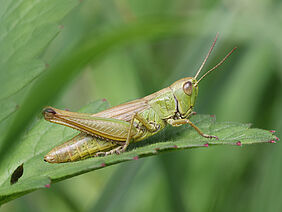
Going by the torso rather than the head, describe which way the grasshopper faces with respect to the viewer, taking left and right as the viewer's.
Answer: facing to the right of the viewer
